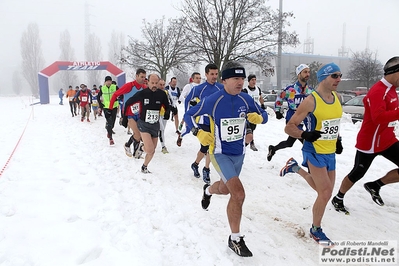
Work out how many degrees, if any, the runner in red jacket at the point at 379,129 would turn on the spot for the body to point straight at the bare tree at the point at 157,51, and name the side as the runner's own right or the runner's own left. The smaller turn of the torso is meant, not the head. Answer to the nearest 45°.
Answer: approximately 135° to the runner's own left

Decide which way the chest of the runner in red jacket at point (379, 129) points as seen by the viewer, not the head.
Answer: to the viewer's right

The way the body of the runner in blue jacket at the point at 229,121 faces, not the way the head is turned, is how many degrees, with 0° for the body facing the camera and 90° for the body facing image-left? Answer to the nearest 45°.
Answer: approximately 315°

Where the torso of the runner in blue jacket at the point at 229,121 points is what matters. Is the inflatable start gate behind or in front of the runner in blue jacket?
behind

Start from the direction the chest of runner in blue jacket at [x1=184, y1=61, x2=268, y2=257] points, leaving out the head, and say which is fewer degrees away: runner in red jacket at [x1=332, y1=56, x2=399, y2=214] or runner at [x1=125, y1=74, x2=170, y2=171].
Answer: the runner in red jacket

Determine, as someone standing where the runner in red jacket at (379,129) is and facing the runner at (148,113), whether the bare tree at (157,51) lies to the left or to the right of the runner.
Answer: right

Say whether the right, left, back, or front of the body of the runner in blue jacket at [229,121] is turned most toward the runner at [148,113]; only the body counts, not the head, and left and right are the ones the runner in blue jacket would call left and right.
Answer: back
